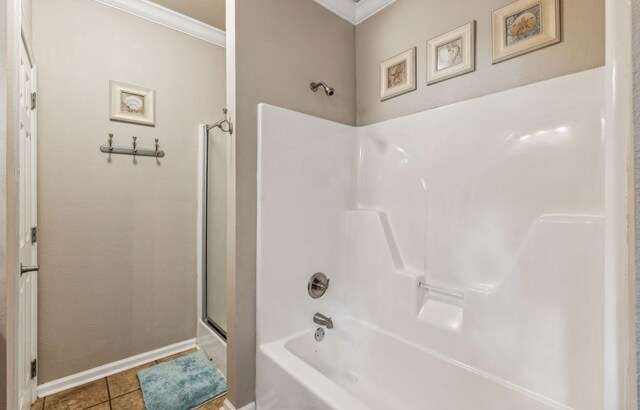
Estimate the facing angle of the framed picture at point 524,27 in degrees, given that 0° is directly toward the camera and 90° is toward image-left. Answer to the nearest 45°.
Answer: approximately 45°

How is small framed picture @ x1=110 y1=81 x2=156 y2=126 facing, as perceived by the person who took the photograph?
facing the viewer and to the right of the viewer

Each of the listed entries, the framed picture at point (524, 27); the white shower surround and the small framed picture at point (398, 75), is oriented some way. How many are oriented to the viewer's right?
0

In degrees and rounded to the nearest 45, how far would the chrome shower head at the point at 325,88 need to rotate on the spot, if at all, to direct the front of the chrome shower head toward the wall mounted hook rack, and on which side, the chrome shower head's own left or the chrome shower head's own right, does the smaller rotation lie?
approximately 135° to the chrome shower head's own right

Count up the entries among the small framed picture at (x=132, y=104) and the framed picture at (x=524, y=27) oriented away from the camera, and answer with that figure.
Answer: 0

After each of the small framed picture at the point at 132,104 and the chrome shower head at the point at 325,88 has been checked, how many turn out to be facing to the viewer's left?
0

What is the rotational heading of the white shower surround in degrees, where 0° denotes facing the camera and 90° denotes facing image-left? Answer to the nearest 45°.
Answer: approximately 45°

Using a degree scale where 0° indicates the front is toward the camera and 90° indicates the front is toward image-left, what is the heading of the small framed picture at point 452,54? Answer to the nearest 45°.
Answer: approximately 45°

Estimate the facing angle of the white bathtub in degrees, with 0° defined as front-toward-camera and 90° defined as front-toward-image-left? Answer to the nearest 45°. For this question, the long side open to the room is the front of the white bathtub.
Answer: approximately 45°
